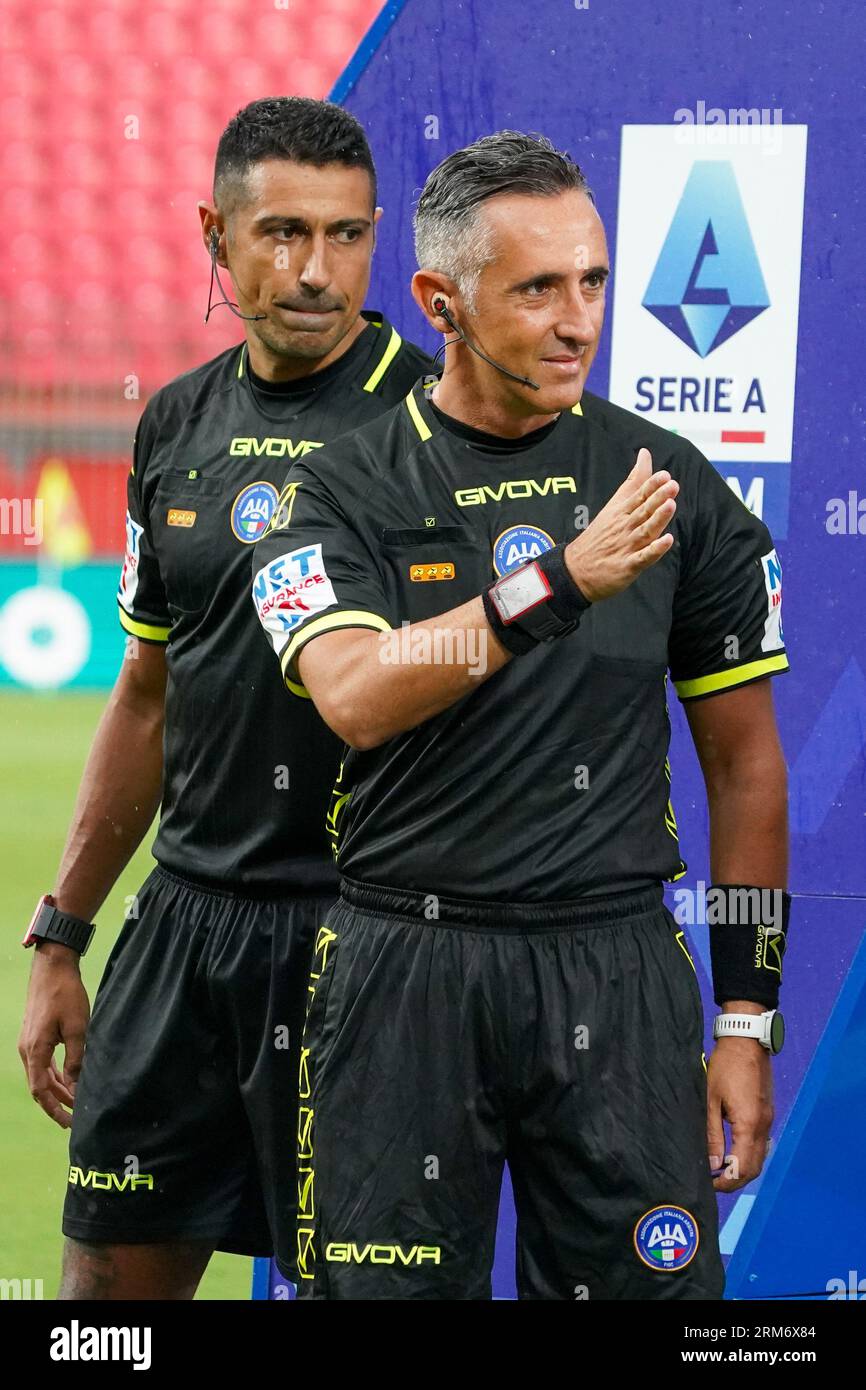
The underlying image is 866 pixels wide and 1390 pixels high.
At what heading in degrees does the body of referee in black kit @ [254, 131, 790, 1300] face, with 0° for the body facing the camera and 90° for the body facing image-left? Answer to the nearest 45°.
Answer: approximately 0°
